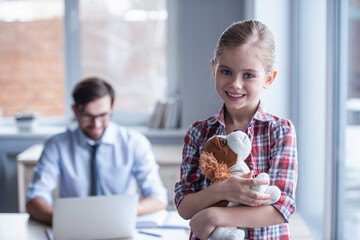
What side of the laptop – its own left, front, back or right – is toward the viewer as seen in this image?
back

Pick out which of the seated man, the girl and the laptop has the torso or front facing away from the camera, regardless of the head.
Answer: the laptop

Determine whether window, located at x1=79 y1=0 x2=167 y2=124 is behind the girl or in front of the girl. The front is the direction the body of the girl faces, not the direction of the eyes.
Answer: behind

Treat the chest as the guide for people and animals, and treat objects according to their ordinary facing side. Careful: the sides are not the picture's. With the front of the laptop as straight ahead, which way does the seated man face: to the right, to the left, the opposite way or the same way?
the opposite way

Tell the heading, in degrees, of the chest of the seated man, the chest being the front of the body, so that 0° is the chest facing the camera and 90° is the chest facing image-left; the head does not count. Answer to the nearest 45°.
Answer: approximately 0°

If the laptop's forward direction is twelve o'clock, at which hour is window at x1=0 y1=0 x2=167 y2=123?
The window is roughly at 12 o'clock from the laptop.

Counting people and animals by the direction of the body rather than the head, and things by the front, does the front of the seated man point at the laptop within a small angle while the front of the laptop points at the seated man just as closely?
yes

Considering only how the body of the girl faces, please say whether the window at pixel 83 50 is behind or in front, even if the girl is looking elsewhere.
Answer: behind
